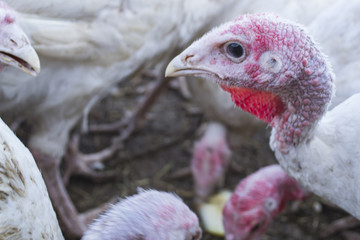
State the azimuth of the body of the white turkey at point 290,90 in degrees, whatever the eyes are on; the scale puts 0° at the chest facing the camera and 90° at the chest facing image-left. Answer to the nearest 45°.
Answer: approximately 90°

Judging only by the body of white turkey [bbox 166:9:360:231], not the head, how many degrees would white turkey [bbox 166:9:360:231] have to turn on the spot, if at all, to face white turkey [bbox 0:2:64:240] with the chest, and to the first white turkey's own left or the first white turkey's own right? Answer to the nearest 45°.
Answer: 0° — it already faces it
